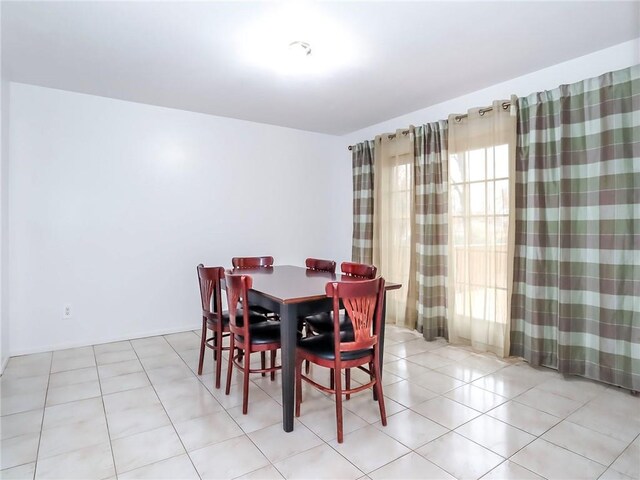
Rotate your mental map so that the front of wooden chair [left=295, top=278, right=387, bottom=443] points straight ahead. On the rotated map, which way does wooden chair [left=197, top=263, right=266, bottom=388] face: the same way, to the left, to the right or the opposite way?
to the right

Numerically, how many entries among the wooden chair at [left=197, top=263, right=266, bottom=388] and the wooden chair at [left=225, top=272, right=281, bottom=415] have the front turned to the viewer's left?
0

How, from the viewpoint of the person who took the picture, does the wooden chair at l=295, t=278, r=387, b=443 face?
facing away from the viewer and to the left of the viewer

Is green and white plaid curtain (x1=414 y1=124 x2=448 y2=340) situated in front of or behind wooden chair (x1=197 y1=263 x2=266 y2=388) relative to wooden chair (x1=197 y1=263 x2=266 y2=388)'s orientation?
in front

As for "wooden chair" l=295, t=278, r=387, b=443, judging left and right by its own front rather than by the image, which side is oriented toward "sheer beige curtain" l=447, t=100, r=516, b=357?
right

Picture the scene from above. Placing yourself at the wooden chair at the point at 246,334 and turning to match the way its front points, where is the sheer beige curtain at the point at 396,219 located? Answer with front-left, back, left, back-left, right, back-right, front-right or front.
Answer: front

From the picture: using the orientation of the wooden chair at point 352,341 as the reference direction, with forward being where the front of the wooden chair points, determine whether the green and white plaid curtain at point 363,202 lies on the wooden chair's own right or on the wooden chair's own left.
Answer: on the wooden chair's own right

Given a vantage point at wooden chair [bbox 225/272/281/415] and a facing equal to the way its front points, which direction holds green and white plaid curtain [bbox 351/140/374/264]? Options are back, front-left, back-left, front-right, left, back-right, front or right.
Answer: front

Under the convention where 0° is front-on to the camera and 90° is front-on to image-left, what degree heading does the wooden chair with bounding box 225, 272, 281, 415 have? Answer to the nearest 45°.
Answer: approximately 225°
